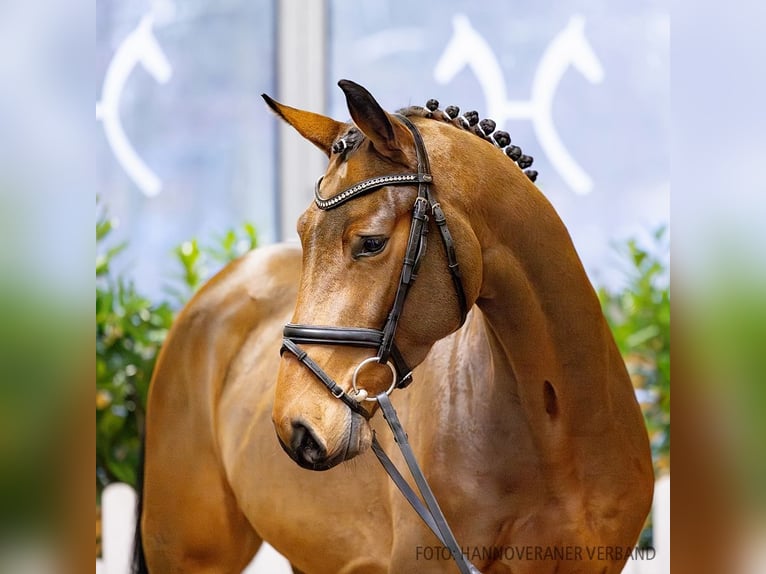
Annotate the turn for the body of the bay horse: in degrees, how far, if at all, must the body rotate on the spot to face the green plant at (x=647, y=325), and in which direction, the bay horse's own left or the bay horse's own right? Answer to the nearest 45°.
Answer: approximately 90° to the bay horse's own left

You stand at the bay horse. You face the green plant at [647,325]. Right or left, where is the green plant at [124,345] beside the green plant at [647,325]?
left

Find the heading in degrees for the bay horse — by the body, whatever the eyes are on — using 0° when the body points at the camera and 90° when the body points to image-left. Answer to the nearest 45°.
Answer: approximately 315°

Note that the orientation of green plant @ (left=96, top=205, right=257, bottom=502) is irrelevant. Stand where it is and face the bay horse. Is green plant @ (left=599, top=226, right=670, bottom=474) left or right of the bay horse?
left

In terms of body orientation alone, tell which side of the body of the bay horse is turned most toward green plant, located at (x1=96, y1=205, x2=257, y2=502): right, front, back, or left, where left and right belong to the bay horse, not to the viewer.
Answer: back
